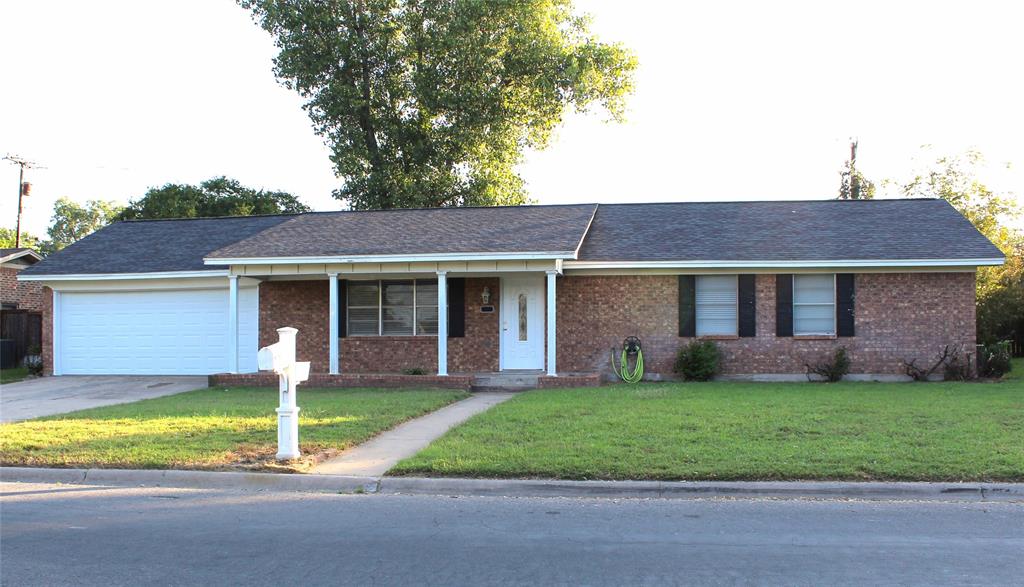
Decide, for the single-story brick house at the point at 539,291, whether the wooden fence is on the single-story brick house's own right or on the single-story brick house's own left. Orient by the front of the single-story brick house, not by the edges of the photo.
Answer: on the single-story brick house's own right

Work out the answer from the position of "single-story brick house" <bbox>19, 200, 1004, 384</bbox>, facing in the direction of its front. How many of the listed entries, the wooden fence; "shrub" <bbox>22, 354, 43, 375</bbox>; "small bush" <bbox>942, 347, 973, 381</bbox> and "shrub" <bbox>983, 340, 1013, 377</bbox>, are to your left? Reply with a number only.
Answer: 2

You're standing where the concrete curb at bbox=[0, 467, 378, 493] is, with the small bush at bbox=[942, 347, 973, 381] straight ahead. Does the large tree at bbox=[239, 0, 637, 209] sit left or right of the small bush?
left

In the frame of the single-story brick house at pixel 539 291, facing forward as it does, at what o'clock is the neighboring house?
The neighboring house is roughly at 4 o'clock from the single-story brick house.

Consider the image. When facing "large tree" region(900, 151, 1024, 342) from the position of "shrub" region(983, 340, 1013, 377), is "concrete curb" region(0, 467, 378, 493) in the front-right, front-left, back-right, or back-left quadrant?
back-left

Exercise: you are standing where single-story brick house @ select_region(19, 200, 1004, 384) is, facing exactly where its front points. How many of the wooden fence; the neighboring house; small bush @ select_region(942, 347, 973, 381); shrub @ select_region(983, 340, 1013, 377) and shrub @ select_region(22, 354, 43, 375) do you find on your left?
2

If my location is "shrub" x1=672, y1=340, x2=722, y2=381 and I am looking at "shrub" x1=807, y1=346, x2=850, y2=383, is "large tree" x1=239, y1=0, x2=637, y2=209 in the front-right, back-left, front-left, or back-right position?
back-left

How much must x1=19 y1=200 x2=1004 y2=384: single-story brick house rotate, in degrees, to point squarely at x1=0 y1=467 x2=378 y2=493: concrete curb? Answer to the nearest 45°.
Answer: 0° — it already faces it

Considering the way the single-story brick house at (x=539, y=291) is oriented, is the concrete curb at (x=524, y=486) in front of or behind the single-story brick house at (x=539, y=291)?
in front

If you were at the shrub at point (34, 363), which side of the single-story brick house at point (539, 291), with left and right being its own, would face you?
right

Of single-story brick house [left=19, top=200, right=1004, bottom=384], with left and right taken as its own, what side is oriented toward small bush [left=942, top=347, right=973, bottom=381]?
left

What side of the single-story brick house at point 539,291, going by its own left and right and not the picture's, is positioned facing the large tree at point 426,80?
back

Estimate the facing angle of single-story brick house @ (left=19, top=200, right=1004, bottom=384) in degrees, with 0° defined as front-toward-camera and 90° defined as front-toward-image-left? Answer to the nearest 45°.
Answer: approximately 0°
